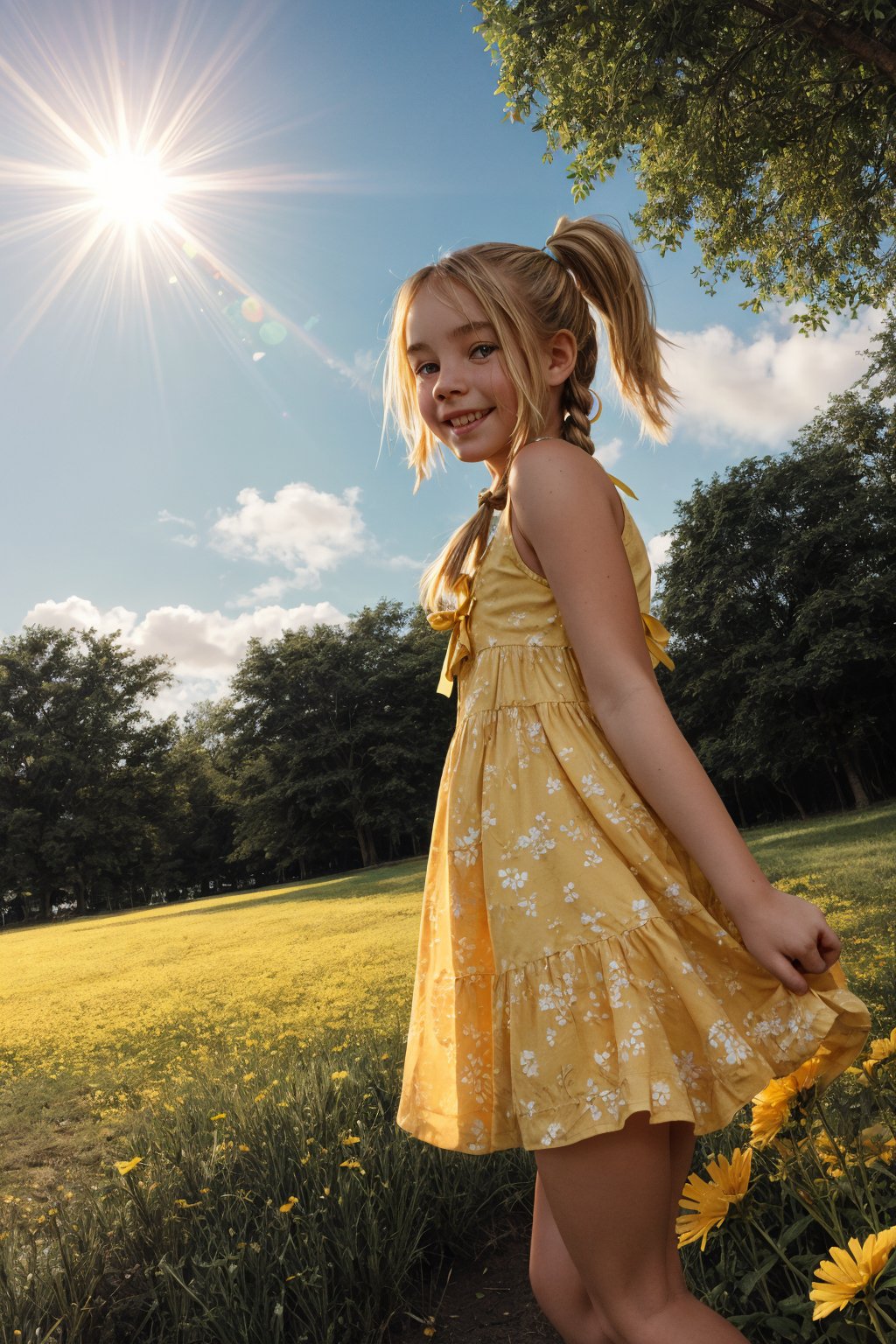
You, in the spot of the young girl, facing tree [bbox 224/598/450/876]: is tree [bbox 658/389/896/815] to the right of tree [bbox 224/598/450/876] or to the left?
right

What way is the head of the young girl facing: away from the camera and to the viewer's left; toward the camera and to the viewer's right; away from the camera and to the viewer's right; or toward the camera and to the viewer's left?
toward the camera and to the viewer's left

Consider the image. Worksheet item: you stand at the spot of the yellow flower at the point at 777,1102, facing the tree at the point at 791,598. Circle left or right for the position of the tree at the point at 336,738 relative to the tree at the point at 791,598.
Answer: left

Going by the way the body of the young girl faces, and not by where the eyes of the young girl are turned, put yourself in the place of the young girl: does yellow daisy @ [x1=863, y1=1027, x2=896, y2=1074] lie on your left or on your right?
on your right
